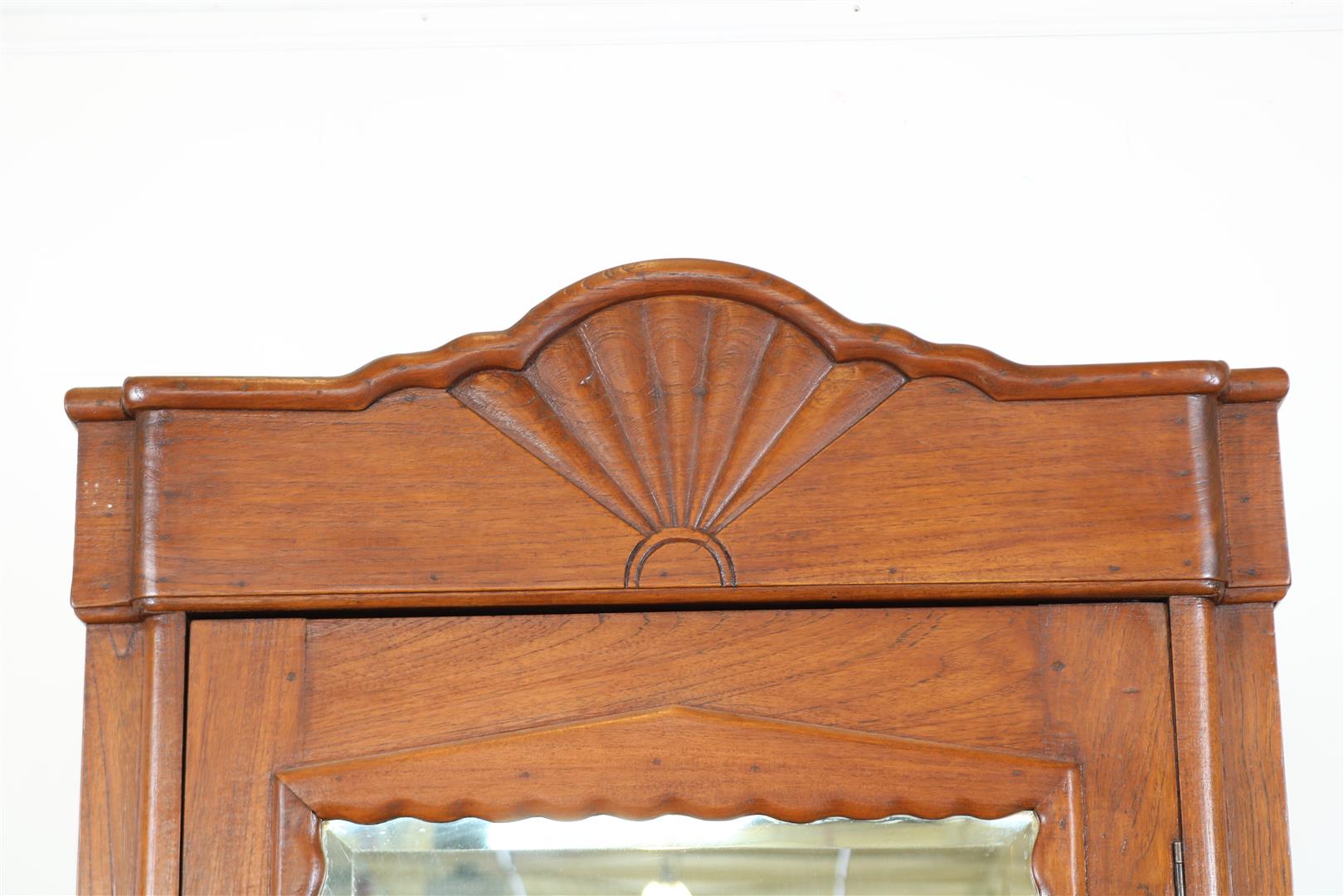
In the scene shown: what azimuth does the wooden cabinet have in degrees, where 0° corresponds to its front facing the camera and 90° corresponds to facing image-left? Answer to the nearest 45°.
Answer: approximately 0°
